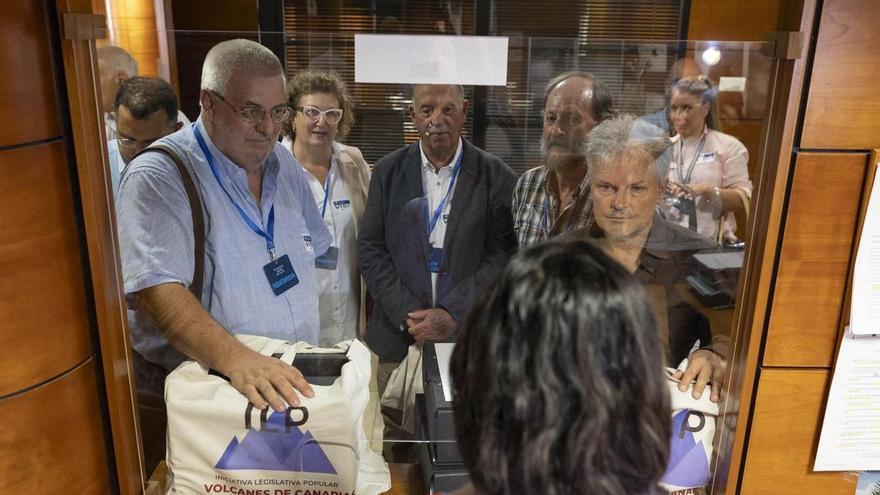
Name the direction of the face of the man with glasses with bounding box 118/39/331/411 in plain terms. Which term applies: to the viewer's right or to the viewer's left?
to the viewer's right

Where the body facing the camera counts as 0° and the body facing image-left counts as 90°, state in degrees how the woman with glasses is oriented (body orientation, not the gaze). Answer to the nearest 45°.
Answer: approximately 0°

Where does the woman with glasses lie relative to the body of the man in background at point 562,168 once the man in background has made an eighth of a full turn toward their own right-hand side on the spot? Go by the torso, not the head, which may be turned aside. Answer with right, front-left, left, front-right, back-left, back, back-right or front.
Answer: front

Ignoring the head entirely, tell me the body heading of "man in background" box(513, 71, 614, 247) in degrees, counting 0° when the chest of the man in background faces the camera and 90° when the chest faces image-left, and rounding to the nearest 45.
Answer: approximately 45°

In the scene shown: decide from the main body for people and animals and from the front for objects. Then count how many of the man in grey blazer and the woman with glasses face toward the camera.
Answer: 2

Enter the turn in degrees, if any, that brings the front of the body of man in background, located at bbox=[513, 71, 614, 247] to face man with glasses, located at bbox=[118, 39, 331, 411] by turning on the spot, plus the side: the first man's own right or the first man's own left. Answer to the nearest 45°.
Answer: approximately 45° to the first man's own right

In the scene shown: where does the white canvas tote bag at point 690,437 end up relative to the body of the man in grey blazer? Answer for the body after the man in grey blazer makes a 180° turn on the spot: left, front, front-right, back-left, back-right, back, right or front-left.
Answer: right

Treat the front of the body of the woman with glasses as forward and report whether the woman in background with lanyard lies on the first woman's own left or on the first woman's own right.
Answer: on the first woman's own left
